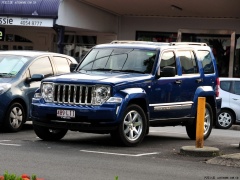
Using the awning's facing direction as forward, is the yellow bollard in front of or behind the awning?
in front

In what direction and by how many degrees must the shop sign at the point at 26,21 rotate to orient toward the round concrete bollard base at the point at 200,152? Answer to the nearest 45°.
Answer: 0° — it already faces it

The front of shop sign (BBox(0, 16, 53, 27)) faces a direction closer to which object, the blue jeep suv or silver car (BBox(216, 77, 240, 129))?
the blue jeep suv

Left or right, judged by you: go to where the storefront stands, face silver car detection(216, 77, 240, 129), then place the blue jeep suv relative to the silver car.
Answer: right

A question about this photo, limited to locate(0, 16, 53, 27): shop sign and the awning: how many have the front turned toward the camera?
2

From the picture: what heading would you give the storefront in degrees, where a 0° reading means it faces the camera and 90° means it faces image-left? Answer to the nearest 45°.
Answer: approximately 0°

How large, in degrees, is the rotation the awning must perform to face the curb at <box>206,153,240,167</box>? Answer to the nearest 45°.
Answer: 0° — it already faces it

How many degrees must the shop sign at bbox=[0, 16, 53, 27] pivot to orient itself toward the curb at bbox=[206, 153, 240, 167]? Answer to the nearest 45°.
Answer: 0° — it already faces it

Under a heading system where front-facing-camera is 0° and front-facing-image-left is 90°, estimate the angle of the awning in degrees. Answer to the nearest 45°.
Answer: approximately 0°
